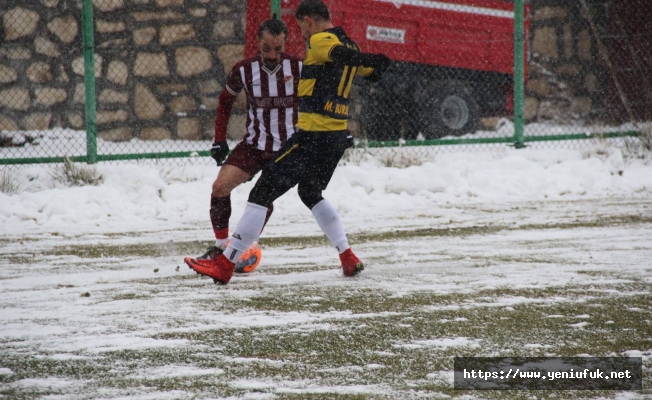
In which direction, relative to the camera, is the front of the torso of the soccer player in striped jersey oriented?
toward the camera

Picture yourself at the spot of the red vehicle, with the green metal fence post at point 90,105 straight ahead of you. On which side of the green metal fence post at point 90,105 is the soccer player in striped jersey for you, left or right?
left

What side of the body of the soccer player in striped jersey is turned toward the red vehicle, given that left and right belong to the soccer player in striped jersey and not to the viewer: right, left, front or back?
back

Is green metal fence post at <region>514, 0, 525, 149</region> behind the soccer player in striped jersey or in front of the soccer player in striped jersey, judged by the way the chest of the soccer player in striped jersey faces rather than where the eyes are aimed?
behind

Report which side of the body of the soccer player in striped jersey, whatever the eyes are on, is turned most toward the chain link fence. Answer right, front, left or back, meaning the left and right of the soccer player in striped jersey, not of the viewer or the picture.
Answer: back
